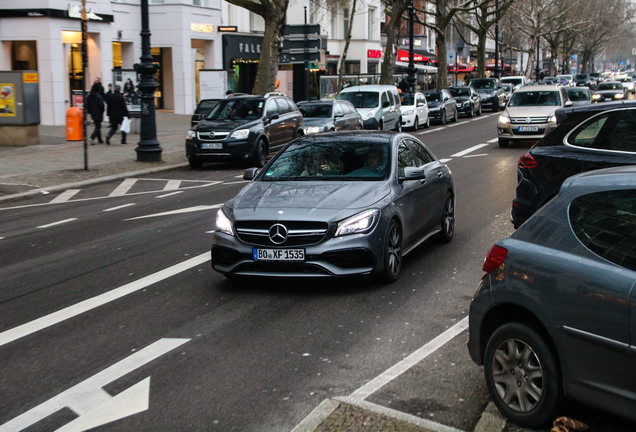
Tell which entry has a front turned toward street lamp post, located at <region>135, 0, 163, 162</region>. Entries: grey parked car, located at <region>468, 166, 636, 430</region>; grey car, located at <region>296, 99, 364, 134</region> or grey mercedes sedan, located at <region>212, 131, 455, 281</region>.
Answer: grey car, located at <region>296, 99, 364, 134</region>

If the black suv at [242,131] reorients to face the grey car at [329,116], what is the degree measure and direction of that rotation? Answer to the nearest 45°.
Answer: approximately 180°

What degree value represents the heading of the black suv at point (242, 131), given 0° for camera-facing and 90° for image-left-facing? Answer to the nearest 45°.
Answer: approximately 45°

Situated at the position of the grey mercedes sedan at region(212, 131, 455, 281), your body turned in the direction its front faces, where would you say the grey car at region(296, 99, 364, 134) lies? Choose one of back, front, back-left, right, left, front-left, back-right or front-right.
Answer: back-right

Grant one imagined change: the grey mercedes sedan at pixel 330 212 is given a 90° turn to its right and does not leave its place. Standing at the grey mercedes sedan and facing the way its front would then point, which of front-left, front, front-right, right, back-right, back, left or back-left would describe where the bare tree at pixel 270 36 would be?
front-right
